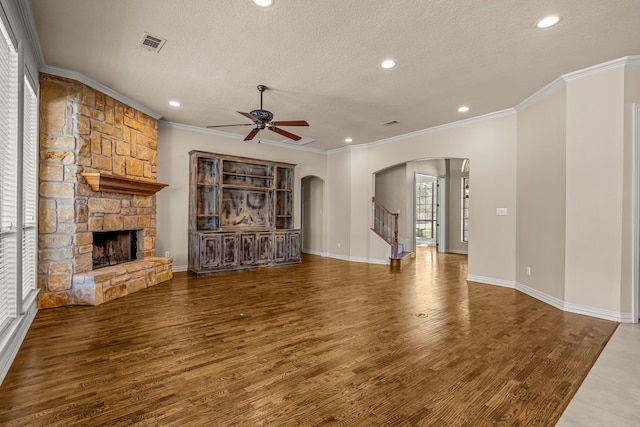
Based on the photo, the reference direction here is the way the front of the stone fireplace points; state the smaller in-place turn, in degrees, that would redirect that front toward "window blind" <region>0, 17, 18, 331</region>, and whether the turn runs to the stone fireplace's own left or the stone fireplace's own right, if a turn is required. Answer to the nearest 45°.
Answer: approximately 45° to the stone fireplace's own right

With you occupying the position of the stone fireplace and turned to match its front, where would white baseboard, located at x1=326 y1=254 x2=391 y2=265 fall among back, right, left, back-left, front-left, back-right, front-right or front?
front-left

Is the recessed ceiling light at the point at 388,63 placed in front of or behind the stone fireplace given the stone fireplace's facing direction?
in front

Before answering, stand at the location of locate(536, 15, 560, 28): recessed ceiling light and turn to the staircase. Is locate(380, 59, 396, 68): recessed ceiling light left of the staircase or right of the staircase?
left

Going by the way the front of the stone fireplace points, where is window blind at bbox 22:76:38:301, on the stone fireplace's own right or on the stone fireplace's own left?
on the stone fireplace's own right

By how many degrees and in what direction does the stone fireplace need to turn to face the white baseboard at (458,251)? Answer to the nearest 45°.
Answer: approximately 45° to its left

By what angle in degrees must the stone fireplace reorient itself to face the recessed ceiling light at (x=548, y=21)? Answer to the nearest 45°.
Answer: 0° — it already faces it

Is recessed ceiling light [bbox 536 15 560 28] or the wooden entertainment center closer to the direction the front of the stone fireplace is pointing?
the recessed ceiling light

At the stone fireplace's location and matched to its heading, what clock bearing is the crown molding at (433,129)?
The crown molding is roughly at 11 o'clock from the stone fireplace.

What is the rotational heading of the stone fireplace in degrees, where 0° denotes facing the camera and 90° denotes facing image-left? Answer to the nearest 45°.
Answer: approximately 315°

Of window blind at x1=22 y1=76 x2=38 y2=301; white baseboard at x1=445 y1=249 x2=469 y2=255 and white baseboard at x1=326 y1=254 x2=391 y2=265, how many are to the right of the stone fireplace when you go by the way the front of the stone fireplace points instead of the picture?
1

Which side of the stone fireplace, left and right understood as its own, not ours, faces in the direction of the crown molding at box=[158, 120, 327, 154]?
left

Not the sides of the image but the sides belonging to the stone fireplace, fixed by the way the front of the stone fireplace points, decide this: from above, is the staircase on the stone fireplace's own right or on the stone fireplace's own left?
on the stone fireplace's own left

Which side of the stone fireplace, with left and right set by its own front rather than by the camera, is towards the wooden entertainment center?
left

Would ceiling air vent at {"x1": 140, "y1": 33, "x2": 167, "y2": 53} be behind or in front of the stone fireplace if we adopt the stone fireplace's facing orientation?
in front
